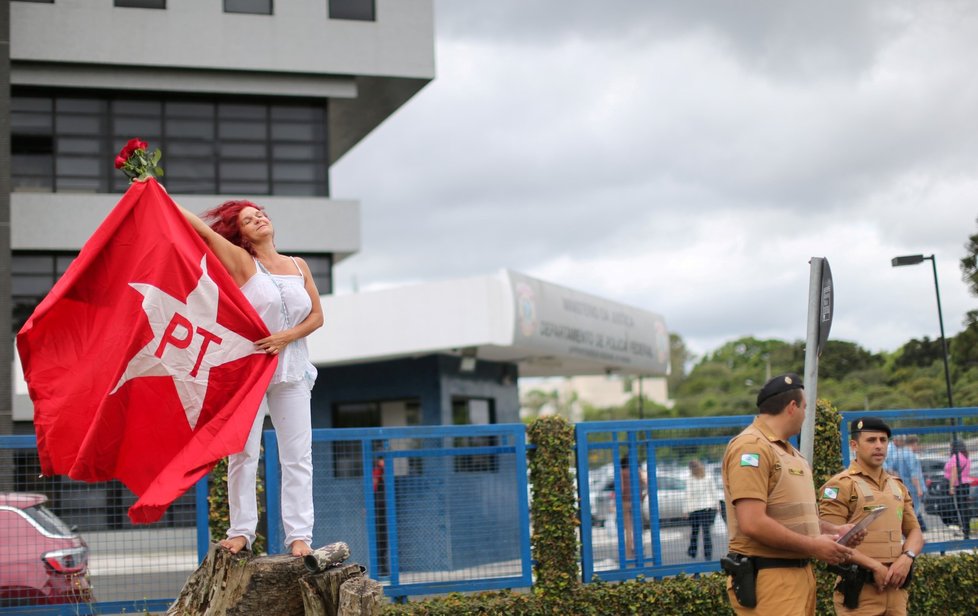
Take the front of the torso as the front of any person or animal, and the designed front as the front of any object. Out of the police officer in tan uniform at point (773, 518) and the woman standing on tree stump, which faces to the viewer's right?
the police officer in tan uniform

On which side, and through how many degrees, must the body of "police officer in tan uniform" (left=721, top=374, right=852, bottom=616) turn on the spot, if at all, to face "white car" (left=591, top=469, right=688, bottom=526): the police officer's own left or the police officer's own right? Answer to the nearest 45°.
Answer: approximately 90° to the police officer's own left

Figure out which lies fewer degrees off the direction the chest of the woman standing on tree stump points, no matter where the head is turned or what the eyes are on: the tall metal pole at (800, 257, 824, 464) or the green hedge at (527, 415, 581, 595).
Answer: the tall metal pole

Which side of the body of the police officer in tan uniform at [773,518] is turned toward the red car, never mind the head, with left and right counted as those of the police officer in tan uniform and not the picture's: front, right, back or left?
back

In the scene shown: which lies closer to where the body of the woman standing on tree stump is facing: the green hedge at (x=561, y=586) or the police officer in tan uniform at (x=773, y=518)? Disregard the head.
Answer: the police officer in tan uniform

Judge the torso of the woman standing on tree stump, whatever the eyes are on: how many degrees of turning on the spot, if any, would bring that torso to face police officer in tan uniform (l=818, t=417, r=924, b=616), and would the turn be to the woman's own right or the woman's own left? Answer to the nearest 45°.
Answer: approximately 90° to the woman's own left

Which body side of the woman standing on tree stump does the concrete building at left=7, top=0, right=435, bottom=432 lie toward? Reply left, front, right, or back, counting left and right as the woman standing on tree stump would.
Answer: back

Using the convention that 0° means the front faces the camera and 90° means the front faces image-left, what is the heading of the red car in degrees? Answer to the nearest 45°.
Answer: approximately 135°

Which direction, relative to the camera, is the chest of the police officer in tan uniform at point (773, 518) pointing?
to the viewer's right

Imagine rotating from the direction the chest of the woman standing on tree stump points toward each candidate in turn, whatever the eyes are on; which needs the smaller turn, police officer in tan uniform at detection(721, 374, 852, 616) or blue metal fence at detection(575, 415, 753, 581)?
the police officer in tan uniform

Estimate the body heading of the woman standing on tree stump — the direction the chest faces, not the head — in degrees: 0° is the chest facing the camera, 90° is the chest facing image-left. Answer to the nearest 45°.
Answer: approximately 0°
